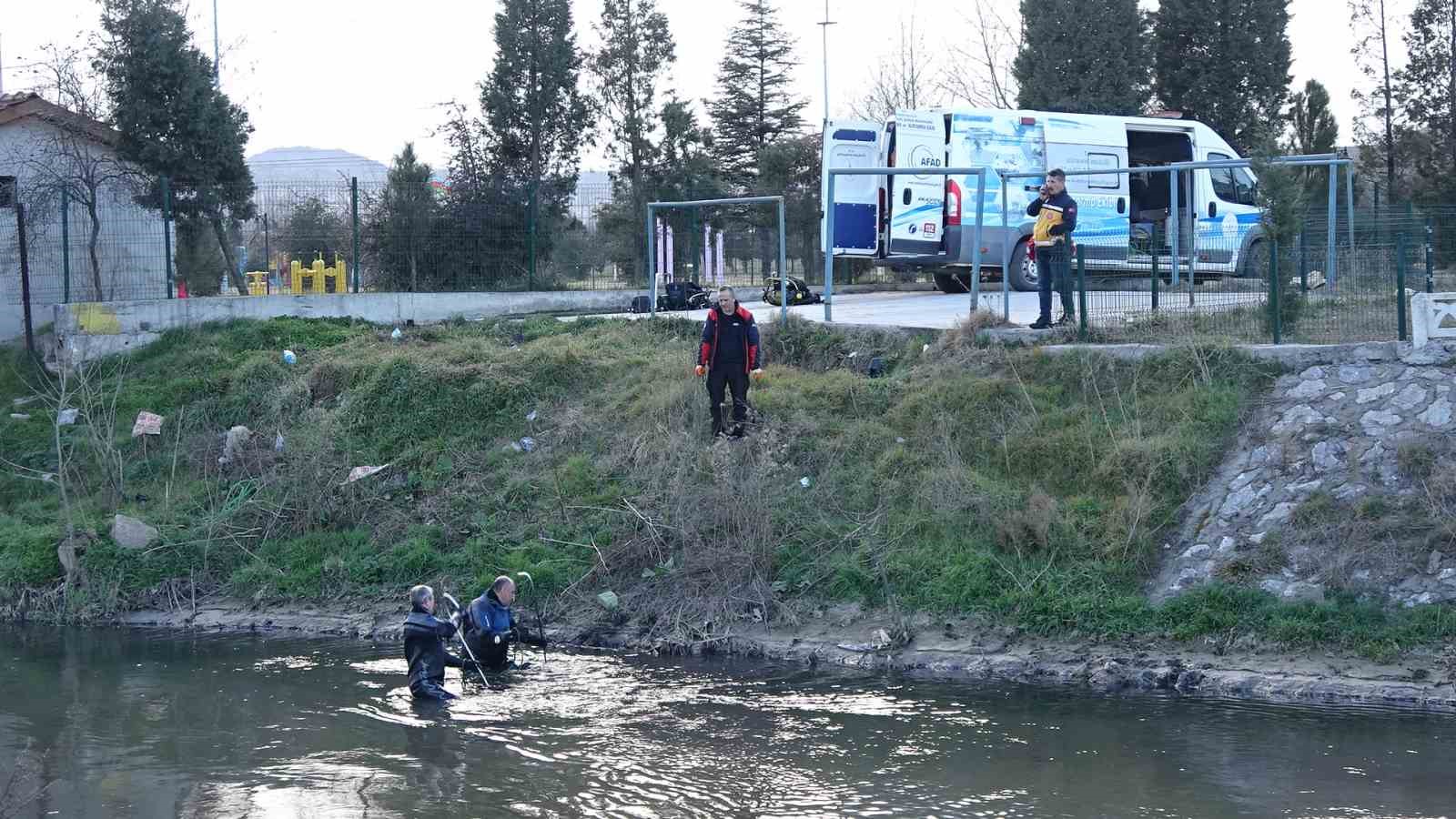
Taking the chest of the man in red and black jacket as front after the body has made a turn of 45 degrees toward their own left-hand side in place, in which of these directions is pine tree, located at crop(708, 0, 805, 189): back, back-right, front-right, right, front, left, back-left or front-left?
back-left

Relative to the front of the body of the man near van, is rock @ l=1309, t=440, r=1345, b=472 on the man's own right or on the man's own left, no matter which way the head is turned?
on the man's own left

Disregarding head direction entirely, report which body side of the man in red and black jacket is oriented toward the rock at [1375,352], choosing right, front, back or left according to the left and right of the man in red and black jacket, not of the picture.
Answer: left

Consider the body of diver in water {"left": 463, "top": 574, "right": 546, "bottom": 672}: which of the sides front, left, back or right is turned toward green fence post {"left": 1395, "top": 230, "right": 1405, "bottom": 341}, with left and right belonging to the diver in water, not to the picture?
front

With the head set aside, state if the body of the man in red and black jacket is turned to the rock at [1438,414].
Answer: no

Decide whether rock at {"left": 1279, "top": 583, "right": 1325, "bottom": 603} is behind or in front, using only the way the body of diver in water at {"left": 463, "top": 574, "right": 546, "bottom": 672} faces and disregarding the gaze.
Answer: in front

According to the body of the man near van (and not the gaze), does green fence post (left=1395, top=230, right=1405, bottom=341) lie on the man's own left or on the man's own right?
on the man's own left

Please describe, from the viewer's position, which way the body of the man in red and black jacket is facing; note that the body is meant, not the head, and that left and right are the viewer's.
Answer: facing the viewer

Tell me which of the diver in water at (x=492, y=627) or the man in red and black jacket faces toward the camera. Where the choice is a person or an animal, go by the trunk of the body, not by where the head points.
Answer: the man in red and black jacket

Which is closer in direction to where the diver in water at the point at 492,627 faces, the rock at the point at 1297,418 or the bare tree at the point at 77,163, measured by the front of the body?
the rock

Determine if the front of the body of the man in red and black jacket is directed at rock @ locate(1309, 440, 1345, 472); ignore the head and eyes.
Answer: no

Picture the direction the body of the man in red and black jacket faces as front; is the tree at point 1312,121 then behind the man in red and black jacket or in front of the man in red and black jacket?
behind

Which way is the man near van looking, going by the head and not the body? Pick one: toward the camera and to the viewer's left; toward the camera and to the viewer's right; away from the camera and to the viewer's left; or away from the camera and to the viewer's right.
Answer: toward the camera and to the viewer's left

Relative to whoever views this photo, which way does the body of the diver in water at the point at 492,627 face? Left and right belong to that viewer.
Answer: facing to the right of the viewer

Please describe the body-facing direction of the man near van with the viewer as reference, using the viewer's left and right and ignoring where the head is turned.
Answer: facing the viewer and to the left of the viewer

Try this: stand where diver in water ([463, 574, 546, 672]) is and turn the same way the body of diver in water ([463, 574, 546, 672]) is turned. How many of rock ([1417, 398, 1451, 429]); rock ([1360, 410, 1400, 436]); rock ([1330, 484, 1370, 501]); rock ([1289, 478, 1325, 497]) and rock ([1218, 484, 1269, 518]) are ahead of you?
5

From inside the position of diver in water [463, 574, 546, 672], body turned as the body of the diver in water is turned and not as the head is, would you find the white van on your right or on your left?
on your left
